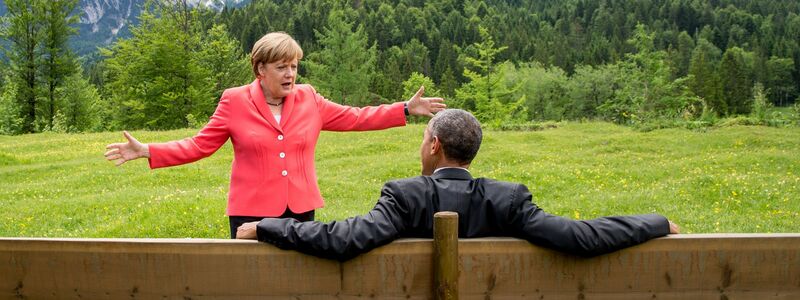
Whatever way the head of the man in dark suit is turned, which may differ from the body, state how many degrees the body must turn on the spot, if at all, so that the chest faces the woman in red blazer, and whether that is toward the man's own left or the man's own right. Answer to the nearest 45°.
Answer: approximately 45° to the man's own left

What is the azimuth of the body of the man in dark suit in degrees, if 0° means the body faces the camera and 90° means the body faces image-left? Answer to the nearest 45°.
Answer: approximately 180°

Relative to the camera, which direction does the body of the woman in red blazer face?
toward the camera

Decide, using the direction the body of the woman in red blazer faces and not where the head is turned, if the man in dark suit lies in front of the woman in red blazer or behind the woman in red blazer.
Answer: in front

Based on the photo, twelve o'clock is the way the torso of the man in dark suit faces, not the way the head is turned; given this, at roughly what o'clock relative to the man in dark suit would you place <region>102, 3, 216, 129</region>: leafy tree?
The leafy tree is roughly at 11 o'clock from the man in dark suit.

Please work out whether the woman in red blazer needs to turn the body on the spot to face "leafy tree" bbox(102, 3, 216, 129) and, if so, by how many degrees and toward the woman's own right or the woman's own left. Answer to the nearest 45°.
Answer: approximately 180°

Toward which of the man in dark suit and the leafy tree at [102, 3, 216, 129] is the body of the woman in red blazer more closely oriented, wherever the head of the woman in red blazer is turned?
the man in dark suit

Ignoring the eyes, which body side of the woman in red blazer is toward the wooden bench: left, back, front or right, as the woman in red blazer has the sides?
front

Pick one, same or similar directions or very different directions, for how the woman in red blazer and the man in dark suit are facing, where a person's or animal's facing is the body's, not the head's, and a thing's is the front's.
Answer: very different directions

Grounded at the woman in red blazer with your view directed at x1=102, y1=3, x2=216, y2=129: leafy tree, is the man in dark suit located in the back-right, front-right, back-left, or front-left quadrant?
back-right

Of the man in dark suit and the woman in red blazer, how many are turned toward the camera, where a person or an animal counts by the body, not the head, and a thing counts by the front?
1

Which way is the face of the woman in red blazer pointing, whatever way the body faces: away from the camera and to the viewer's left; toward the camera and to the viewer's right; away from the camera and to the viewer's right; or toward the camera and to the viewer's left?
toward the camera and to the viewer's right
